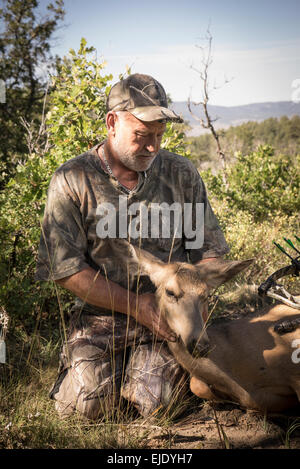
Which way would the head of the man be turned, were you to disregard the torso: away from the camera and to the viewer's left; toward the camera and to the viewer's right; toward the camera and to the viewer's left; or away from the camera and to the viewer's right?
toward the camera and to the viewer's right

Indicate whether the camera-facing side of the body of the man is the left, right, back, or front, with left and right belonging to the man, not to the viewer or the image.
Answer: front
